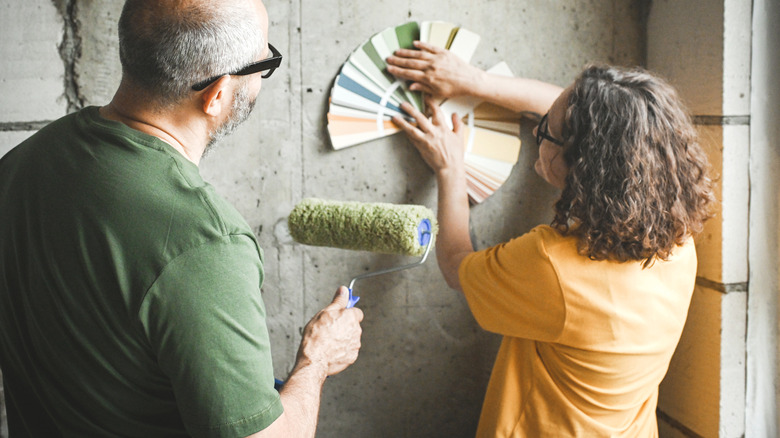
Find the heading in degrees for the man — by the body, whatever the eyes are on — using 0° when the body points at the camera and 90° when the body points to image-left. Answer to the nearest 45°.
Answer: approximately 225°

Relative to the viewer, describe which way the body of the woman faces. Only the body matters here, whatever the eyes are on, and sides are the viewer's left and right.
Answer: facing away from the viewer and to the left of the viewer

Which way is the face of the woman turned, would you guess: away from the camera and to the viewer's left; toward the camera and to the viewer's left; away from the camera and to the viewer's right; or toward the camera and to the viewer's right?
away from the camera and to the viewer's left

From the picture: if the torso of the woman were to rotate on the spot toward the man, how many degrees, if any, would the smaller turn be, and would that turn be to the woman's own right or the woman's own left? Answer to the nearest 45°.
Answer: approximately 90° to the woman's own left

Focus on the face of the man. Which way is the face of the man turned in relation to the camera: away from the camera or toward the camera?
away from the camera

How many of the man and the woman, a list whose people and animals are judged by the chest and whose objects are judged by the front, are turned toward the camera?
0
